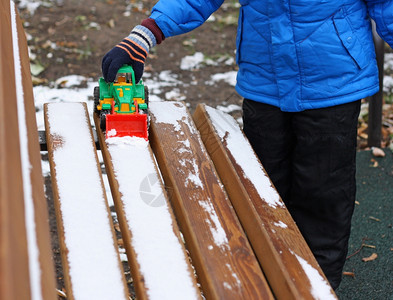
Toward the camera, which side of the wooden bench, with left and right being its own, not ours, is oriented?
right

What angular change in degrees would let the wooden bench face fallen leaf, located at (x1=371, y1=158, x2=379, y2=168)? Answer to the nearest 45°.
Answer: approximately 45° to its left

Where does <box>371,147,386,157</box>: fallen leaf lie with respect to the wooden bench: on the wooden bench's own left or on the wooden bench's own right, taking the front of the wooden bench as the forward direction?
on the wooden bench's own left
